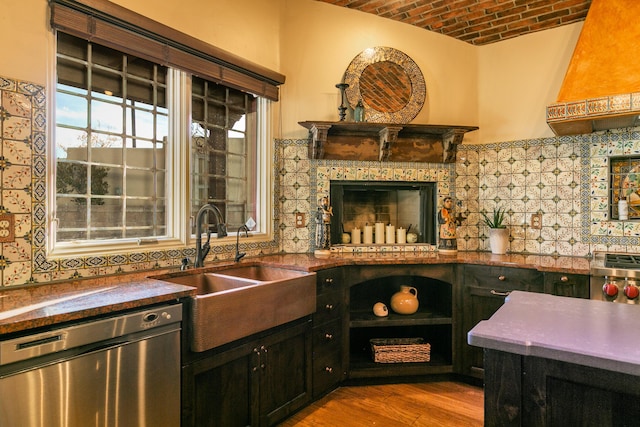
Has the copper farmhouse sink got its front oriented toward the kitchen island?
yes

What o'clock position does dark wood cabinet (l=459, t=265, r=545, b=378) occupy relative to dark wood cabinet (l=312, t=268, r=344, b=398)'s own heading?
dark wood cabinet (l=459, t=265, r=545, b=378) is roughly at 10 o'clock from dark wood cabinet (l=312, t=268, r=344, b=398).

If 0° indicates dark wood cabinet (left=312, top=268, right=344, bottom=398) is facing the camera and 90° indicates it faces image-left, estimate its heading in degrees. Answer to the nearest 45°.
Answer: approximately 315°

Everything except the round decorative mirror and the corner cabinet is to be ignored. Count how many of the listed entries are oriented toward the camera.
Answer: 2

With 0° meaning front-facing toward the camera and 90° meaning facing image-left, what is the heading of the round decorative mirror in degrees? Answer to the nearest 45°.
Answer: approximately 0°

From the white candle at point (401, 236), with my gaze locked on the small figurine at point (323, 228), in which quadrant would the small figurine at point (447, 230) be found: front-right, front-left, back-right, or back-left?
back-left

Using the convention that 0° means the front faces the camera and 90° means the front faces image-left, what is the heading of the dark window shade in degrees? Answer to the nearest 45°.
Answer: approximately 315°

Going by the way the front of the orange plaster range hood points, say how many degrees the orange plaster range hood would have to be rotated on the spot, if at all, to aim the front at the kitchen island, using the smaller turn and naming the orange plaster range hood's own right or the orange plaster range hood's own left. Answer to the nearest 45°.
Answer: approximately 45° to the orange plaster range hood's own left

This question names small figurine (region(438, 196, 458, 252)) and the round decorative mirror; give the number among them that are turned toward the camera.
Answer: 2
